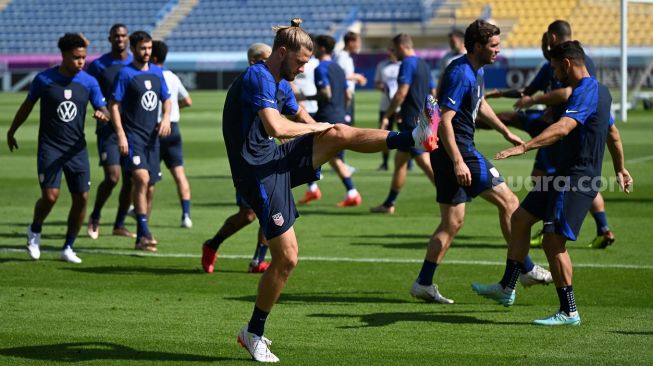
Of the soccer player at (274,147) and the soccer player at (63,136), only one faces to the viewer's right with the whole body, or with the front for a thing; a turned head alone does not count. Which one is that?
the soccer player at (274,147)

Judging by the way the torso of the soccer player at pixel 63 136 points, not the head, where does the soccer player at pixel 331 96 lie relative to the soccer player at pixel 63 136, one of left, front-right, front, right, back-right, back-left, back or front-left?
back-left

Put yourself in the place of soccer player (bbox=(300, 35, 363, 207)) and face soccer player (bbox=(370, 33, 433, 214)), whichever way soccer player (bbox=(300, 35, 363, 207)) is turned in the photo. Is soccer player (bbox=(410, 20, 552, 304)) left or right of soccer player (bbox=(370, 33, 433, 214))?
right

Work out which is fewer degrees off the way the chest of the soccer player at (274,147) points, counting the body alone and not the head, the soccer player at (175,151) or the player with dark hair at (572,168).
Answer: the player with dark hair

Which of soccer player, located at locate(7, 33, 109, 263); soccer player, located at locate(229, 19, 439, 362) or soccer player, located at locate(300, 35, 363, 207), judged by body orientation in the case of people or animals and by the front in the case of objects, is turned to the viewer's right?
soccer player, located at locate(229, 19, 439, 362)

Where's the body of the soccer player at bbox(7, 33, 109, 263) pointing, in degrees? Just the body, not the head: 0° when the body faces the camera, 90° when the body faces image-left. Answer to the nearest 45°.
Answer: approximately 0°

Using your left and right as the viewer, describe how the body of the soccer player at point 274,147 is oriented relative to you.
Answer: facing to the right of the viewer

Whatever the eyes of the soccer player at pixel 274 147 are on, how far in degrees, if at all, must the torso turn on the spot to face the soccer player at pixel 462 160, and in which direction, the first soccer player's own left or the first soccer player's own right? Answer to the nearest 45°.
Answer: approximately 45° to the first soccer player's own left

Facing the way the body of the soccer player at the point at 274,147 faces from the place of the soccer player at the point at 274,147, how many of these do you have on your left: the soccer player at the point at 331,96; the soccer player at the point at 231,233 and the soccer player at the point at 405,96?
3
